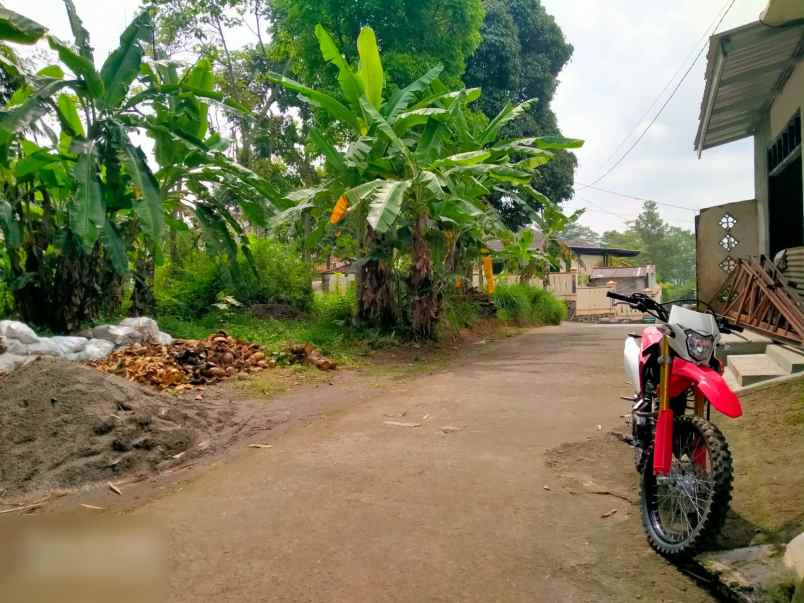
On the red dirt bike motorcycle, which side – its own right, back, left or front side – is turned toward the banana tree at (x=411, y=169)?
back

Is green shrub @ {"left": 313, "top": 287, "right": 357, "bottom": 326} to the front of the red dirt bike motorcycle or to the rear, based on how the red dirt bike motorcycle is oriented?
to the rear

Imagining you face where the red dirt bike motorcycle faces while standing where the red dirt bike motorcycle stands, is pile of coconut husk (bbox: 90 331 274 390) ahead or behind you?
behind

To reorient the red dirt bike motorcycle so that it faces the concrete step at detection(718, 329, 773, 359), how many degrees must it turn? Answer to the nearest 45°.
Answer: approximately 135° to its left

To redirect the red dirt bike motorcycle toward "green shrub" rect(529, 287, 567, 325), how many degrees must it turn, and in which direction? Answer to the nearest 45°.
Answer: approximately 135° to its left

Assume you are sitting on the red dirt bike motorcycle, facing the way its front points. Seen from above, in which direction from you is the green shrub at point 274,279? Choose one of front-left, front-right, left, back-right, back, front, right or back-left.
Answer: back

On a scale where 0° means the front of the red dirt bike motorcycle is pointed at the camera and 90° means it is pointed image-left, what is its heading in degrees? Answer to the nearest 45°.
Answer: approximately 315°

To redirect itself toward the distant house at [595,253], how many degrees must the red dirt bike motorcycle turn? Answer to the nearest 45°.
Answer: approximately 135° to its left

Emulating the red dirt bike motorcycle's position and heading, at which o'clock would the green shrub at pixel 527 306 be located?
The green shrub is roughly at 7 o'clock from the red dirt bike motorcycle.

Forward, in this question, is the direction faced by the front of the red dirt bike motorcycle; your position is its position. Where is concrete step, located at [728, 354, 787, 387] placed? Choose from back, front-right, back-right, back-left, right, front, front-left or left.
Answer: back-left

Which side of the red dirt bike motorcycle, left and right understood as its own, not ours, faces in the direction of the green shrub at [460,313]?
back
